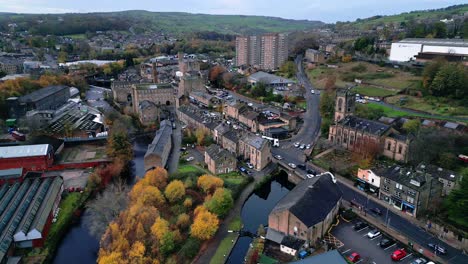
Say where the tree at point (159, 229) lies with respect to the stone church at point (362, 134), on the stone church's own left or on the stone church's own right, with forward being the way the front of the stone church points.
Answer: on the stone church's own left

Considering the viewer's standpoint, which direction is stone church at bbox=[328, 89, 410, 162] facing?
facing away from the viewer and to the left of the viewer

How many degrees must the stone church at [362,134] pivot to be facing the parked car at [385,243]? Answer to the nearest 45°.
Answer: approximately 45° to its left

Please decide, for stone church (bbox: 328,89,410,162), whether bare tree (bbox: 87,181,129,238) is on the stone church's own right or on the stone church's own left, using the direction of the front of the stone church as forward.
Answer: on the stone church's own left

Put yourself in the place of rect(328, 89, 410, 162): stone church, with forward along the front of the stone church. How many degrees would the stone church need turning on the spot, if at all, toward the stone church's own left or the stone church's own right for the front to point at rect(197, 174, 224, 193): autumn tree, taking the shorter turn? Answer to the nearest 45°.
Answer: approximately 90° to the stone church's own left

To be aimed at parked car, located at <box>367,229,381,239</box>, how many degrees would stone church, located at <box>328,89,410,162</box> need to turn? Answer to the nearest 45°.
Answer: approximately 135° to its left

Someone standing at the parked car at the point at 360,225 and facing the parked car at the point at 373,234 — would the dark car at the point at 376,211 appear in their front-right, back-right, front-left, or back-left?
back-left
